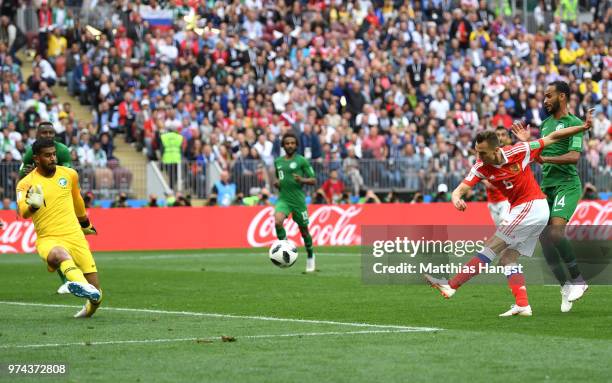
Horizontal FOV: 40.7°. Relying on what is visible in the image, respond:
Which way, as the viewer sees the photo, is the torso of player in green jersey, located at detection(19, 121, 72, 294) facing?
toward the camera

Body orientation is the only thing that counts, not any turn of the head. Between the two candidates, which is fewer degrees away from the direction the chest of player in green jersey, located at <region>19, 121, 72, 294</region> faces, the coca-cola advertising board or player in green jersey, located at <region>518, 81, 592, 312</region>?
the player in green jersey

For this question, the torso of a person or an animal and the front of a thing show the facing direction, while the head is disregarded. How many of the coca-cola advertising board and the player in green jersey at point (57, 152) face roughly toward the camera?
2

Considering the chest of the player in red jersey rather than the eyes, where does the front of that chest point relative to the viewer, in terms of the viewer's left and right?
facing the viewer and to the left of the viewer

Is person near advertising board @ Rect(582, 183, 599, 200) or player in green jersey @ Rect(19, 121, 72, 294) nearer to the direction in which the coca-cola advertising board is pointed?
the player in green jersey

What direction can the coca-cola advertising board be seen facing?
toward the camera

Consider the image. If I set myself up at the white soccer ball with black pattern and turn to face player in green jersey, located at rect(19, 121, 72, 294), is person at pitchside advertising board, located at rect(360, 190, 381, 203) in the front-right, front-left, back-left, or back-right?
back-right

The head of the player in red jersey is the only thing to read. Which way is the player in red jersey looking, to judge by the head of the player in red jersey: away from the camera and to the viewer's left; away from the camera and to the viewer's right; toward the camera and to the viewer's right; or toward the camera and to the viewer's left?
toward the camera and to the viewer's left

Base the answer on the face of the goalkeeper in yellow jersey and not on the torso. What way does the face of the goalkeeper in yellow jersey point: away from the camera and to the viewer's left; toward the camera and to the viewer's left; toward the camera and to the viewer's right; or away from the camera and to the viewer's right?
toward the camera and to the viewer's right

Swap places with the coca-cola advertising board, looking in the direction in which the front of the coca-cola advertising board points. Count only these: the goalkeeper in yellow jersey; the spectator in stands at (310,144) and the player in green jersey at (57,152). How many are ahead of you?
2
